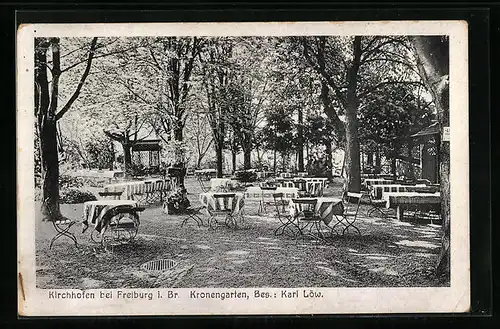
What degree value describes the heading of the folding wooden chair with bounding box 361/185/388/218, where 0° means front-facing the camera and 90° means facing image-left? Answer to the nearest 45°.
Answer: approximately 270°

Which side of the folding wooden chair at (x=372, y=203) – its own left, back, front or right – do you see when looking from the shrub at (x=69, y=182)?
back

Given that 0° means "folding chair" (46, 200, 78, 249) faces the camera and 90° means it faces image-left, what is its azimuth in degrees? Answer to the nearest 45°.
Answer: approximately 270°

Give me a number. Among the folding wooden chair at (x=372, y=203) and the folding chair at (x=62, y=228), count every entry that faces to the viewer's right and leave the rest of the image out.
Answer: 2
